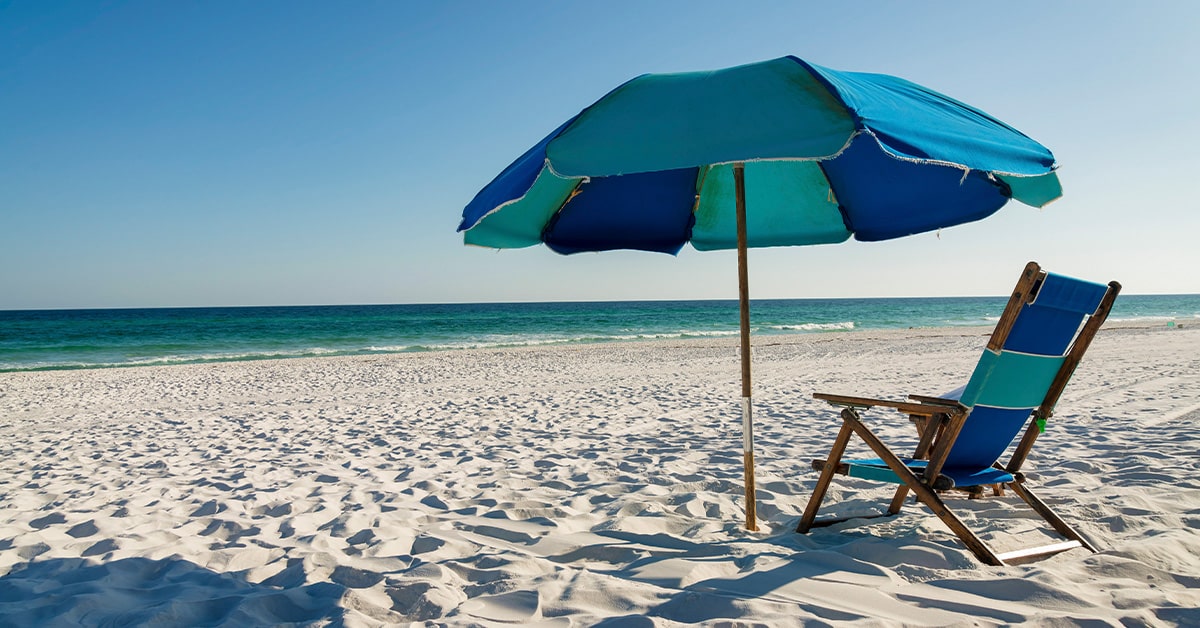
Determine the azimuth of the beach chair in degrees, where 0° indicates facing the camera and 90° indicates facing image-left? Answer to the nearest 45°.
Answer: approximately 135°
